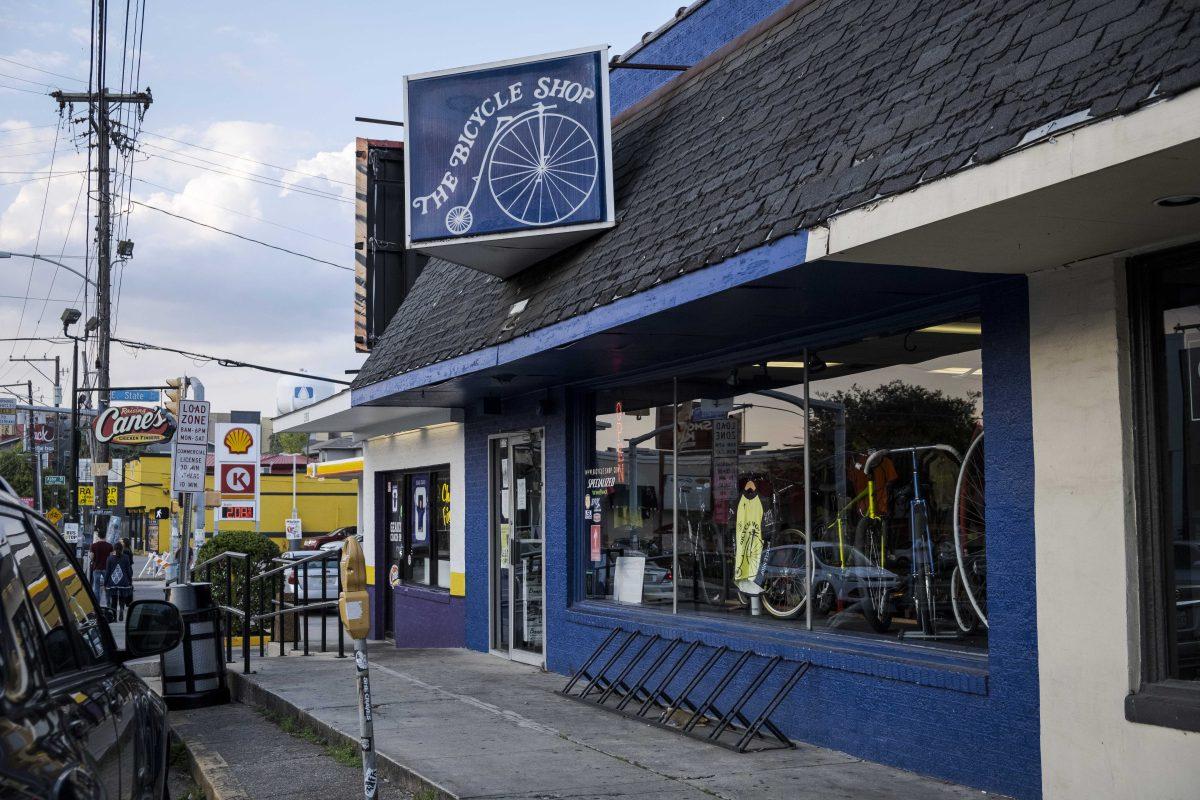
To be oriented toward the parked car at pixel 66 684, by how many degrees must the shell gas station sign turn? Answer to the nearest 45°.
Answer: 0° — it already faces it

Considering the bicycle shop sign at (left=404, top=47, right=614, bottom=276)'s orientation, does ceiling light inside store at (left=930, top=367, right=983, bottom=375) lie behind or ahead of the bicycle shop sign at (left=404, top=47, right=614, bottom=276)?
ahead

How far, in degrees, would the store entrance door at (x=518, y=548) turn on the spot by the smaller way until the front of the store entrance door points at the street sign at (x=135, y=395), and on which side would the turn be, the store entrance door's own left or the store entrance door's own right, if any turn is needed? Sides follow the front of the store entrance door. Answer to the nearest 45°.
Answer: approximately 90° to the store entrance door's own right

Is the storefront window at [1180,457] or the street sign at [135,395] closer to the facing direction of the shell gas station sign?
the storefront window

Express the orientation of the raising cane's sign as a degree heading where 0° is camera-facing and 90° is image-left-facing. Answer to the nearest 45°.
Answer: approximately 0°

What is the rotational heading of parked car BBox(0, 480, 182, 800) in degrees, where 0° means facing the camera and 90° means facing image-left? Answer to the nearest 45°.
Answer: approximately 225°

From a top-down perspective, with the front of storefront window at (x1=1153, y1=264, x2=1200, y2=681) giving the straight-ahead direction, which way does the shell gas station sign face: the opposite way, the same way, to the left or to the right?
to the left
